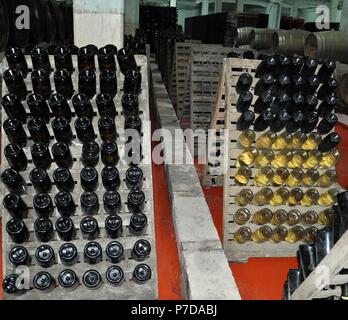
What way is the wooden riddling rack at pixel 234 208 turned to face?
toward the camera

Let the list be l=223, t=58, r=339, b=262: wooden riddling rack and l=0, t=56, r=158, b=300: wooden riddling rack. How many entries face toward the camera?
2

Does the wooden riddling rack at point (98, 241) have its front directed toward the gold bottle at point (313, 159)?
no

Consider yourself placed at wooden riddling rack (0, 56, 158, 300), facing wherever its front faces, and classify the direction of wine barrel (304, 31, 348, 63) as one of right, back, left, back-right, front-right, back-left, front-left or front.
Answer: back-left

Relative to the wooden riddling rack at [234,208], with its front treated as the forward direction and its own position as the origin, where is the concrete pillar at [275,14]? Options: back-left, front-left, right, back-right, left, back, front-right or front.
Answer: back

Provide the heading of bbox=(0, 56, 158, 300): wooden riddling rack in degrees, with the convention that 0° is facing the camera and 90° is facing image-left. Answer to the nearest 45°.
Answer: approximately 0°

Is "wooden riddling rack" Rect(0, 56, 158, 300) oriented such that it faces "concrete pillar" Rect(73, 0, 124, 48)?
no
